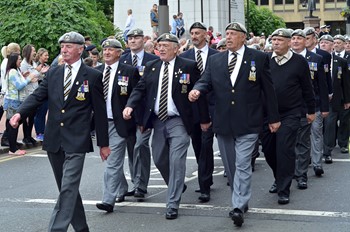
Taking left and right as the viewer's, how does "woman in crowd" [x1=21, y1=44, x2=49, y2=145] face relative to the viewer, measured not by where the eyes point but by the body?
facing to the right of the viewer

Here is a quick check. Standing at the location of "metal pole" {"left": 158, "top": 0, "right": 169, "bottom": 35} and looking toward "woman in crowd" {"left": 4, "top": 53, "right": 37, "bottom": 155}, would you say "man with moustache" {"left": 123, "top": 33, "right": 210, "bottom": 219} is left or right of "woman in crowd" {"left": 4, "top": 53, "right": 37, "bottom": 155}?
left

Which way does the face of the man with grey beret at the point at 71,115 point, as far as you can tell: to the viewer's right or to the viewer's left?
to the viewer's left

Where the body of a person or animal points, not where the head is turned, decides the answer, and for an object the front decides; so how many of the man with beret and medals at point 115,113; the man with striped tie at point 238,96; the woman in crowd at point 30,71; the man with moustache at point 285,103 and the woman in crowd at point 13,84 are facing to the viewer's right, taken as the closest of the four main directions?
2

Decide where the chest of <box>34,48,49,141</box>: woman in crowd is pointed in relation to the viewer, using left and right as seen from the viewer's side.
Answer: facing the viewer and to the right of the viewer

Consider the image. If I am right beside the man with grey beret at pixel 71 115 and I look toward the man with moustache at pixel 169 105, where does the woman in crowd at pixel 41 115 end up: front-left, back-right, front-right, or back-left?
front-left

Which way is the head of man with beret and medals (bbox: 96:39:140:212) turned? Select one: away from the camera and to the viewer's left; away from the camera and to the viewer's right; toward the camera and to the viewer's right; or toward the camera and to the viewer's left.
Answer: toward the camera and to the viewer's left

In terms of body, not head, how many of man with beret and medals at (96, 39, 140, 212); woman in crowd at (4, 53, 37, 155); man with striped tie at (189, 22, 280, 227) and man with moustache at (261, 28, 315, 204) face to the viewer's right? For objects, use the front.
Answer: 1

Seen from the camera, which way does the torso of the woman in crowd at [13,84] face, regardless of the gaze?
to the viewer's right

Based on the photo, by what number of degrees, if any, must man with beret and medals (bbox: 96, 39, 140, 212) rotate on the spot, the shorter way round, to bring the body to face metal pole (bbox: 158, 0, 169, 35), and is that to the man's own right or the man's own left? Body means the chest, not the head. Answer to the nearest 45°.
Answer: approximately 135° to the man's own right

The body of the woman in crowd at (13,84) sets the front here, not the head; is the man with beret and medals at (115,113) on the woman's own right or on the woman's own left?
on the woman's own right

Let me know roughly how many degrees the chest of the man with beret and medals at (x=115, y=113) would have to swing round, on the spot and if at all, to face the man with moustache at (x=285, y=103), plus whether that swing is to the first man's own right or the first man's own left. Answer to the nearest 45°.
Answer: approximately 135° to the first man's own left

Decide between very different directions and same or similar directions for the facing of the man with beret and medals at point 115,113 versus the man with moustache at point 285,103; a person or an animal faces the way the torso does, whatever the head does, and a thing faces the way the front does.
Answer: same or similar directions

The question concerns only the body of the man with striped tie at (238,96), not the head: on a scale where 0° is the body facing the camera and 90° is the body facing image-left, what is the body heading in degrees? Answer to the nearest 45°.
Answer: approximately 45°

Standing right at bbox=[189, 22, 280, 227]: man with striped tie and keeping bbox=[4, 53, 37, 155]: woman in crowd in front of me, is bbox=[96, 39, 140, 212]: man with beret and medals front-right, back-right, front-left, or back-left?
front-left
